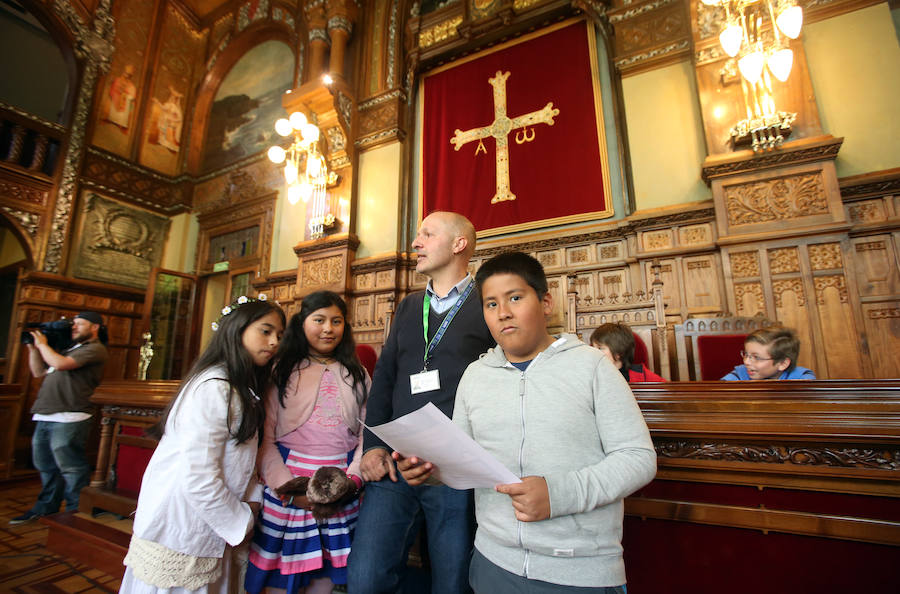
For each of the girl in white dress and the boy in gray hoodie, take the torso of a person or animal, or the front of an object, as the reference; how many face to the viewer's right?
1

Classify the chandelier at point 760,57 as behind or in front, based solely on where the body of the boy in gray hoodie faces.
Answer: behind

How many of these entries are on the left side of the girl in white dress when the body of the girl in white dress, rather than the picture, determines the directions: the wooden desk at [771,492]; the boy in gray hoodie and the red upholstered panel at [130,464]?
1

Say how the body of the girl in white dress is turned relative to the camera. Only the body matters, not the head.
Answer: to the viewer's right

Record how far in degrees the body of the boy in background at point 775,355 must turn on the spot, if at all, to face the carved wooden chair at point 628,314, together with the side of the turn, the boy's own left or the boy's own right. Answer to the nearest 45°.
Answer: approximately 90° to the boy's own right

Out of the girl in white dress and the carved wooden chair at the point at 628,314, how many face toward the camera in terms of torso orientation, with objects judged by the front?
1

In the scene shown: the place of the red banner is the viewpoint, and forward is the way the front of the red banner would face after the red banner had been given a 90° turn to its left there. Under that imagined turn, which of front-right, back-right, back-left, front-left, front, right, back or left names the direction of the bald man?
front-right
